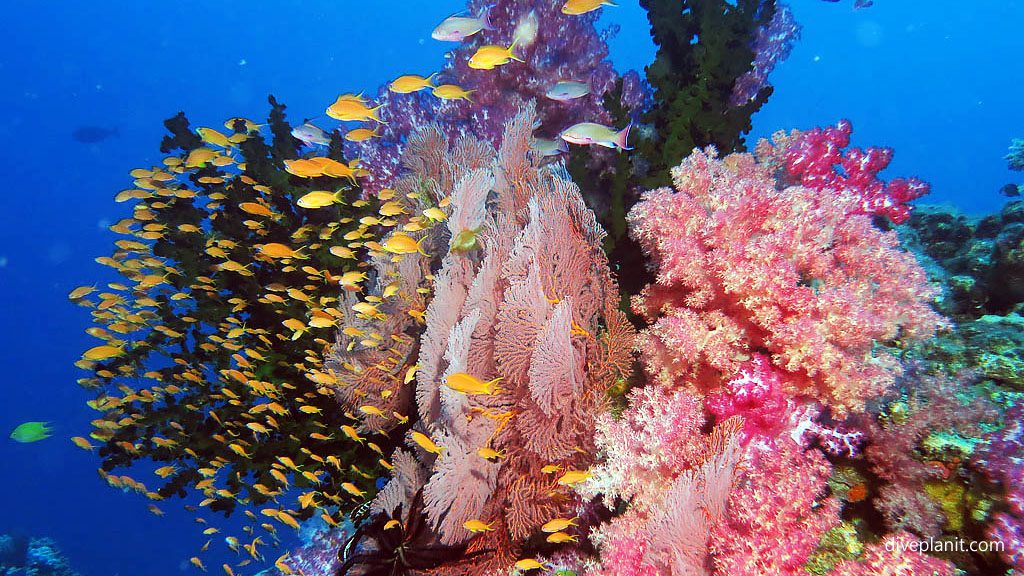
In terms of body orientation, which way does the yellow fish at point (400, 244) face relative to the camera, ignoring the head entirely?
to the viewer's left

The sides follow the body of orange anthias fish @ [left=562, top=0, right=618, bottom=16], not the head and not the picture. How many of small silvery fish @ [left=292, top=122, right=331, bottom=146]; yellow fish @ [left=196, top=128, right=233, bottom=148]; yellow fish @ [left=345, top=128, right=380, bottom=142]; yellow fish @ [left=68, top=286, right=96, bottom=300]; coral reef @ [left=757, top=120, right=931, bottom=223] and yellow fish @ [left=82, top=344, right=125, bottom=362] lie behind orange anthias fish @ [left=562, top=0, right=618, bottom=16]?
1

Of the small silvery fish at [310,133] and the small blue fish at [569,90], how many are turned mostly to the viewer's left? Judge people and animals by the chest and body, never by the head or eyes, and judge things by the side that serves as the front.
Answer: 2

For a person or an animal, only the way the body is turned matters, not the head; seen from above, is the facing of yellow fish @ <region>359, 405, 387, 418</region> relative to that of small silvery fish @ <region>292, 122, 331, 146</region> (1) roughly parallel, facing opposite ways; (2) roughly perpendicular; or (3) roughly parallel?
roughly parallel

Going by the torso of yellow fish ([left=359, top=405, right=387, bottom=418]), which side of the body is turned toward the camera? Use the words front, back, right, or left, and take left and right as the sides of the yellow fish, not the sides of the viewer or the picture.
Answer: left

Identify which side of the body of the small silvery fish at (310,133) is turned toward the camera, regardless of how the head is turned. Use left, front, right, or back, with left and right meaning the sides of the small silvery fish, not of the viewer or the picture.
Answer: left

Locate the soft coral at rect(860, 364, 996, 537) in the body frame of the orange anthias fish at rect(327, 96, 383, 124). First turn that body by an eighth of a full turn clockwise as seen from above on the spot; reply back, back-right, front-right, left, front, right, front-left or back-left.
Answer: back

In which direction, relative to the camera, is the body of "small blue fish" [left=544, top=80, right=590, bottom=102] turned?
to the viewer's left

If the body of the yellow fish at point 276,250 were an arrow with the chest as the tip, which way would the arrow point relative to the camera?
to the viewer's left

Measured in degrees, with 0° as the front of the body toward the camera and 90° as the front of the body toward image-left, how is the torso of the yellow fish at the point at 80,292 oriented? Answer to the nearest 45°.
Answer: approximately 90°

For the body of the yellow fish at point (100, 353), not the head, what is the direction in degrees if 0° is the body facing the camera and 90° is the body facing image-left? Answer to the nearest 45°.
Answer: approximately 90°
